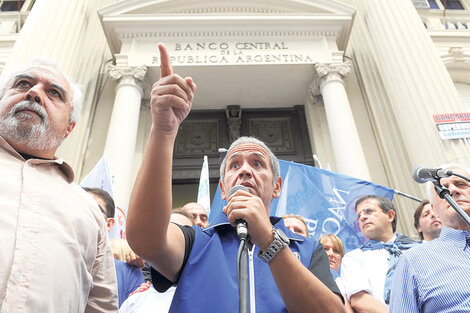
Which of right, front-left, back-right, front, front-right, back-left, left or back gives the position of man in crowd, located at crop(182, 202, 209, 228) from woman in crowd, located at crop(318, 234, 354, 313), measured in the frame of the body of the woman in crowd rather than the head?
front-right

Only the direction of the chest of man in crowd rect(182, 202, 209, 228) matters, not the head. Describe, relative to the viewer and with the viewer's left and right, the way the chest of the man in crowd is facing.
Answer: facing the viewer and to the right of the viewer

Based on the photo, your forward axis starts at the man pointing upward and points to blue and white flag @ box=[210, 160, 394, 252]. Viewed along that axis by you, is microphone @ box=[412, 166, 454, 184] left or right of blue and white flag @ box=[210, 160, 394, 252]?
right

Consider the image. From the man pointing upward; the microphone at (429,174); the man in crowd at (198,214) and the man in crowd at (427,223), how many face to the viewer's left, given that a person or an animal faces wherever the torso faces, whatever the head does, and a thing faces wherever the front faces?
1

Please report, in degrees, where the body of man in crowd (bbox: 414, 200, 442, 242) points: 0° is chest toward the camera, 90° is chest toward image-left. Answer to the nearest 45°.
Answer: approximately 315°

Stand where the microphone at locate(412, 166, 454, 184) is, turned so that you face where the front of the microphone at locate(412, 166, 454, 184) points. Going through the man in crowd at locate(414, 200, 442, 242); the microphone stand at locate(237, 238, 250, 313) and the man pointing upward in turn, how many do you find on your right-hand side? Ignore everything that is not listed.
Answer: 1

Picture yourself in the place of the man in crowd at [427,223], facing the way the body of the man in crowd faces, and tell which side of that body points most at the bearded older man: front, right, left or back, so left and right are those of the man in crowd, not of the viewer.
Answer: right

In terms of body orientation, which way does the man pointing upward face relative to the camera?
toward the camera

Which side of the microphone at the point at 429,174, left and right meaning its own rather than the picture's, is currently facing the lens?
left
